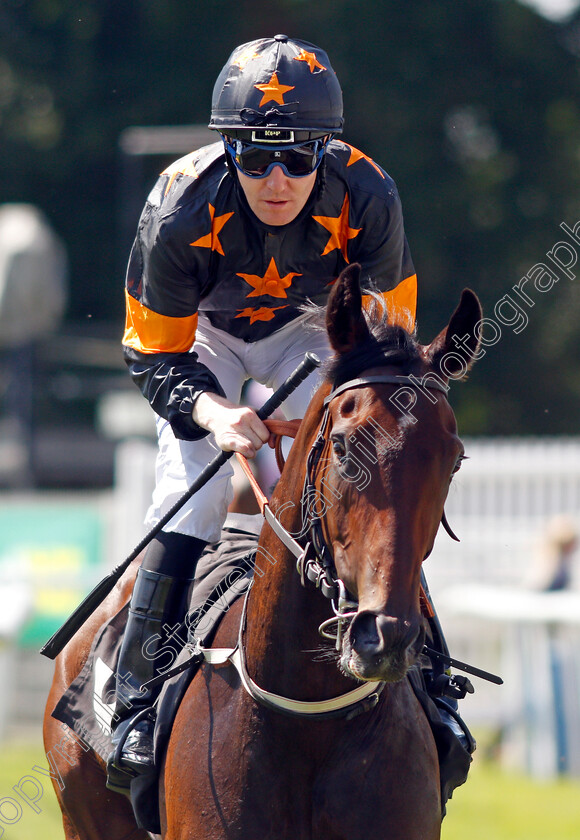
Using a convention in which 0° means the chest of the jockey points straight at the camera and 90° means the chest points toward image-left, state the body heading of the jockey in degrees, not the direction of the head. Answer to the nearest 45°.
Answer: approximately 0°

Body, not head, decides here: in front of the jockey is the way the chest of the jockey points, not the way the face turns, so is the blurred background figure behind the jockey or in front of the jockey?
behind
